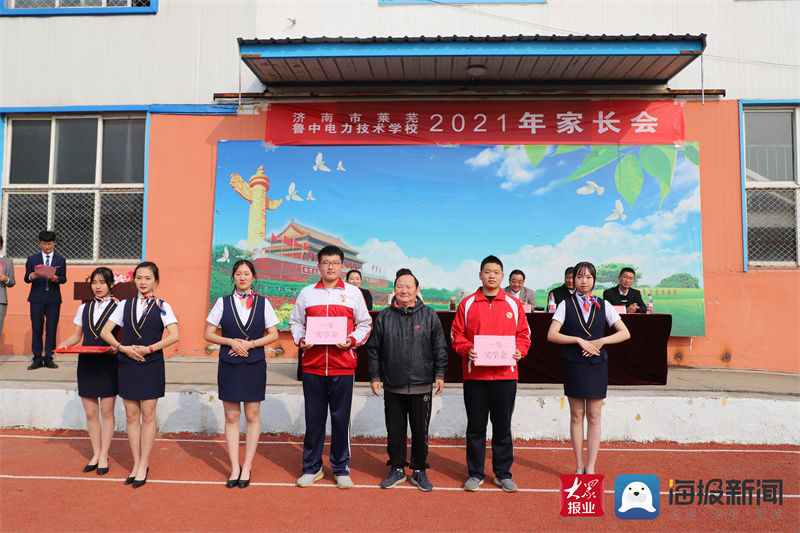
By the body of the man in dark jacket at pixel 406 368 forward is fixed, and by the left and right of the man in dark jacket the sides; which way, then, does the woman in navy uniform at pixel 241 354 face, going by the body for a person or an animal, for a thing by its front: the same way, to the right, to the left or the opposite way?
the same way

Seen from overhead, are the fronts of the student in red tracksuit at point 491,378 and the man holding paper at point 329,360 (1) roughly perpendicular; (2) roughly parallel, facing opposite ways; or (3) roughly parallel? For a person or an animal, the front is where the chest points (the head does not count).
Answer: roughly parallel

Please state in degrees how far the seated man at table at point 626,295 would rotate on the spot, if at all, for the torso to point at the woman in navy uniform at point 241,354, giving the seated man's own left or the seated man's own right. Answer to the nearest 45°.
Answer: approximately 45° to the seated man's own right

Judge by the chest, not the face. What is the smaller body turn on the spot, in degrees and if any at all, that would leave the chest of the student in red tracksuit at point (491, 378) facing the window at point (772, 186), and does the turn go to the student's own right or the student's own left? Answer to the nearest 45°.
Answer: approximately 135° to the student's own left

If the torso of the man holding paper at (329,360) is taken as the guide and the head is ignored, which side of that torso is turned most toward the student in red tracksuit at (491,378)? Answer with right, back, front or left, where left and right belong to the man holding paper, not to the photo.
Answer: left

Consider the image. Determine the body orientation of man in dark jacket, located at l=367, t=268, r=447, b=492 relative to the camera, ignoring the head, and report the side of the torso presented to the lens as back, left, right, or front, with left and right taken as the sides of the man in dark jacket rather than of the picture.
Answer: front

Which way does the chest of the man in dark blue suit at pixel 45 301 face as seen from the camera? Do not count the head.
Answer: toward the camera

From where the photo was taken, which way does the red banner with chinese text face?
toward the camera

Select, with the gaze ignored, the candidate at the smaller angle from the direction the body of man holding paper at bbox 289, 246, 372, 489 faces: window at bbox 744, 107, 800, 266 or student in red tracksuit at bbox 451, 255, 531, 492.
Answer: the student in red tracksuit

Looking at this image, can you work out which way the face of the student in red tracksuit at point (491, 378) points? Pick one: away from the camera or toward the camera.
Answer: toward the camera

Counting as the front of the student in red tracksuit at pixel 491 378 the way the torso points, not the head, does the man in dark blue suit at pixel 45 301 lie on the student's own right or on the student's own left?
on the student's own right

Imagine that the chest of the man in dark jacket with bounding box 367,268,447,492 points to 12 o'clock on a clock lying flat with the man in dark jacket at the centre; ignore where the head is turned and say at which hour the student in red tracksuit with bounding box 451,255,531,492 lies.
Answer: The student in red tracksuit is roughly at 9 o'clock from the man in dark jacket.

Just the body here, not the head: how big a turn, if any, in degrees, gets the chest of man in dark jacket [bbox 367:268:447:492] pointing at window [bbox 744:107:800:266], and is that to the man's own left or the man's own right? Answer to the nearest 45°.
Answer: approximately 135° to the man's own left

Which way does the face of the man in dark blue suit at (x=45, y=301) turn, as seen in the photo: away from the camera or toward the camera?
toward the camera

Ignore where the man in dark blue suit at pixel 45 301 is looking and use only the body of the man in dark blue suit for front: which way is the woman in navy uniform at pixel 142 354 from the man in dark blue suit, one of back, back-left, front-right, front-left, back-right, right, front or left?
front

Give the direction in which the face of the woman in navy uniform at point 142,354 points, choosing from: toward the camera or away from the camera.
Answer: toward the camera

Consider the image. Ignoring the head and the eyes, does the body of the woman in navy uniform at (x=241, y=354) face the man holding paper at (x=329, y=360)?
no

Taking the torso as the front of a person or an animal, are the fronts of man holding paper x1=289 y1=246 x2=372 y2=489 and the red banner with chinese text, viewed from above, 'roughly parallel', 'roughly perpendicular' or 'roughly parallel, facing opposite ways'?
roughly parallel

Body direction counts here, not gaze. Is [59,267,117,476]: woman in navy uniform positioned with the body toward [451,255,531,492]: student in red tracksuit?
no
